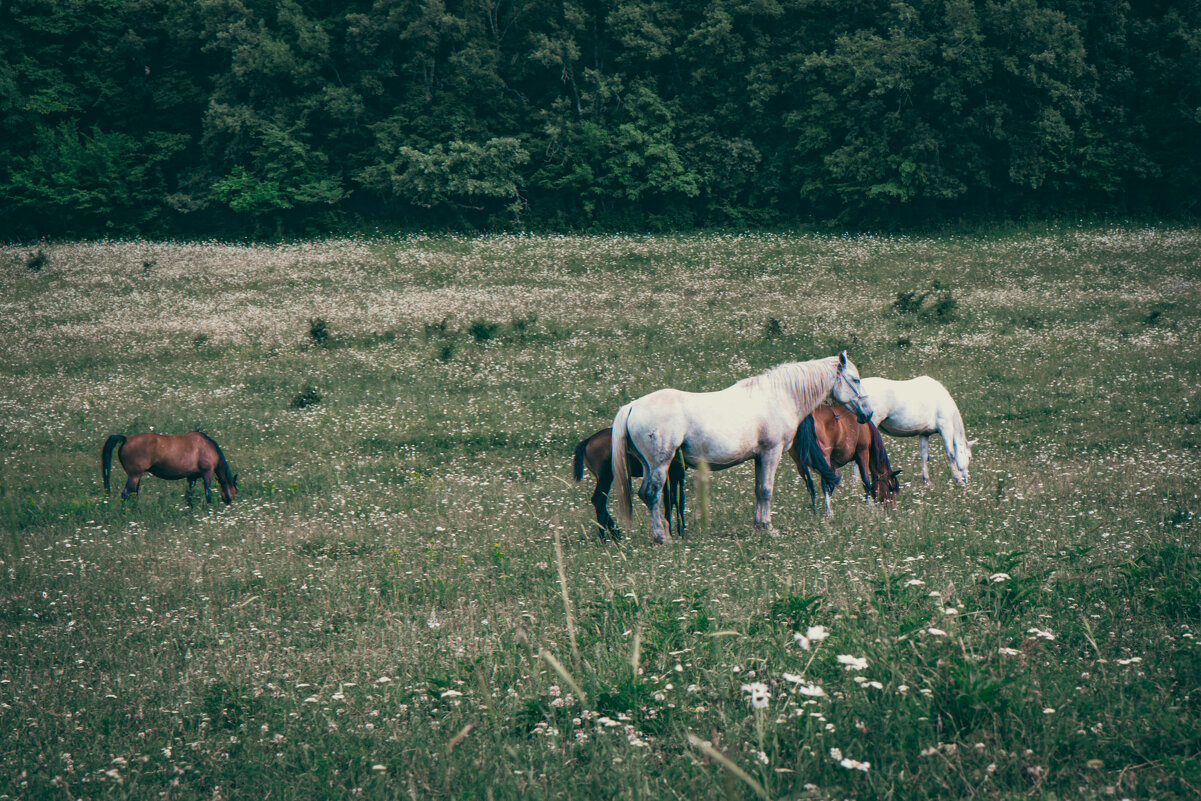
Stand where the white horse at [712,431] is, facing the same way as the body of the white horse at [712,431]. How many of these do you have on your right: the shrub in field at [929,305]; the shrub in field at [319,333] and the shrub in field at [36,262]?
0

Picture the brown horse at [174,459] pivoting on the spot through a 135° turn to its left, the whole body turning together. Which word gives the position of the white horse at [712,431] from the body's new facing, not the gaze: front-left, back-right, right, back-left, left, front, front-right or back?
back

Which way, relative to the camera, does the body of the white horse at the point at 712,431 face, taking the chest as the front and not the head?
to the viewer's right

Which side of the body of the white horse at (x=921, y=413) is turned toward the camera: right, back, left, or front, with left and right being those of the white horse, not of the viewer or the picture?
right

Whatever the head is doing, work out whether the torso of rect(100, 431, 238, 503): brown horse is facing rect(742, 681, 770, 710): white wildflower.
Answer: no

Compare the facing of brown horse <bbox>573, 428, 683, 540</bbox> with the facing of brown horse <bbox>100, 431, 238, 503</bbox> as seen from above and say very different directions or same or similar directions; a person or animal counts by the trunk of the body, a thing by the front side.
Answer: same or similar directions

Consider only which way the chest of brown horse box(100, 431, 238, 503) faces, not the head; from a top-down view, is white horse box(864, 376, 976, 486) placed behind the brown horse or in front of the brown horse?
in front

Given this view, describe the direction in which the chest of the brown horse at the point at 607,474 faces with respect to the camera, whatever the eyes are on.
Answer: to the viewer's right

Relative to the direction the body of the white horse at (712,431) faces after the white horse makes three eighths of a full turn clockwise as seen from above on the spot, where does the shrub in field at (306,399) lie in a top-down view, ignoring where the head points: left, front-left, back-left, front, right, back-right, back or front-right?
right

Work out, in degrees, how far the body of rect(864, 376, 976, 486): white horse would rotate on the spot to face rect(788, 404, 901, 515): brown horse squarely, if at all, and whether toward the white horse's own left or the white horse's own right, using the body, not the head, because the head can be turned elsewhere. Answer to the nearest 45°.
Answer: approximately 90° to the white horse's own right

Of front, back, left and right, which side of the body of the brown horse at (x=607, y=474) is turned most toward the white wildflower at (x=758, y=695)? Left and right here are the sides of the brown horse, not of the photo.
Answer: right

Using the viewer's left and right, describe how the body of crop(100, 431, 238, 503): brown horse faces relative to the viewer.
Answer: facing to the right of the viewer

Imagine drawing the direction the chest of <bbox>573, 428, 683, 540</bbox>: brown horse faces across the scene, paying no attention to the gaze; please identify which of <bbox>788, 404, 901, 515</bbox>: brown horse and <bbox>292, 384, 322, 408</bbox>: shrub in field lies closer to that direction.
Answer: the brown horse

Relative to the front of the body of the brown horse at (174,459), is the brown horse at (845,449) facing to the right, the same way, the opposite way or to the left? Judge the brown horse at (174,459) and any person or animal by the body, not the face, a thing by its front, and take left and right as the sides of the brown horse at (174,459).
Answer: the same way

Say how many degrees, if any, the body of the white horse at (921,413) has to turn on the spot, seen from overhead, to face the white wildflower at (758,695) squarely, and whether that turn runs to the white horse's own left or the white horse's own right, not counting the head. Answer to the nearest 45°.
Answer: approximately 90° to the white horse's own right

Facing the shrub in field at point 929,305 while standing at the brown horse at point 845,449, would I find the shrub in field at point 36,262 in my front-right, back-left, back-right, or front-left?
front-left

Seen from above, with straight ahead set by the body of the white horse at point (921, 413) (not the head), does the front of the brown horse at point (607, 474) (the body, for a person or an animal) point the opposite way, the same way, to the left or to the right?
the same way

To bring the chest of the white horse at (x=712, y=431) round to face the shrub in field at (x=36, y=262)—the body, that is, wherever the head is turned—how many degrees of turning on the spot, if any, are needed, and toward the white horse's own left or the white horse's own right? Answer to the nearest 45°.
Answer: approximately 135° to the white horse's own left

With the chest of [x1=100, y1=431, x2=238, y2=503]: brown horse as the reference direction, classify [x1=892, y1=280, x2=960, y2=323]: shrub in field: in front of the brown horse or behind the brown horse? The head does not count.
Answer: in front

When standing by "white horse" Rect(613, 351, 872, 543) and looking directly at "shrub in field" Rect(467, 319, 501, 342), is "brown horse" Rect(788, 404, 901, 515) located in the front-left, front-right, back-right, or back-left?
front-right
